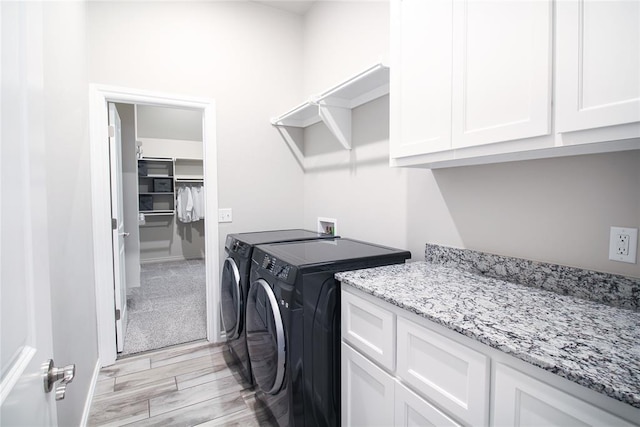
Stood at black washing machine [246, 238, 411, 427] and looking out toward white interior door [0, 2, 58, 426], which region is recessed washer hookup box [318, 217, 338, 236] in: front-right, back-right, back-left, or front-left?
back-right

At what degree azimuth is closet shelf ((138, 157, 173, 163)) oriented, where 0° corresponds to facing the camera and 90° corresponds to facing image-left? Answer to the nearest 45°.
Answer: approximately 0°

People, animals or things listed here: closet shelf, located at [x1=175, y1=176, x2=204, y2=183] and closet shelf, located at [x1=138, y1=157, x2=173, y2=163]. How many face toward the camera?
2

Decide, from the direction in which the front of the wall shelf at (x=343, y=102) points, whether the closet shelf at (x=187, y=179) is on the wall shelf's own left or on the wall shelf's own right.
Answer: on the wall shelf's own right

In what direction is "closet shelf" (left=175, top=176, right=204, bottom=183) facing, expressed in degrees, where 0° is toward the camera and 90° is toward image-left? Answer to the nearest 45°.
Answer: approximately 0°

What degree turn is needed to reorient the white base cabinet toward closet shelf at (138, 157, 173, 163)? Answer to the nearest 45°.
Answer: approximately 90° to its right

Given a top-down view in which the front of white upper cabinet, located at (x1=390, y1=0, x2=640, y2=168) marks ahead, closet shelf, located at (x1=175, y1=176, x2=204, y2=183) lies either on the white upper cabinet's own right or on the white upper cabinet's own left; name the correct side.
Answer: on the white upper cabinet's own right

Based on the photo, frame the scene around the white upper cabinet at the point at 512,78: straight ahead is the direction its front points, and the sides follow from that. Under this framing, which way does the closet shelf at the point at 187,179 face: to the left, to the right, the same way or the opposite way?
to the left

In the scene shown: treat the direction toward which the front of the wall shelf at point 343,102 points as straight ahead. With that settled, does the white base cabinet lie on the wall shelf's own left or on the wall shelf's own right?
on the wall shelf's own left
